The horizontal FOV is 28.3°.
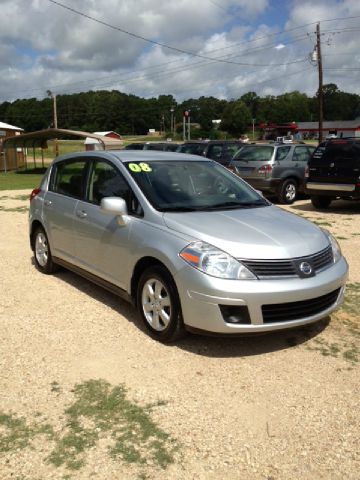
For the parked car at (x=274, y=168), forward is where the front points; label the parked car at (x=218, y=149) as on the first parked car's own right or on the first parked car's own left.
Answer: on the first parked car's own left

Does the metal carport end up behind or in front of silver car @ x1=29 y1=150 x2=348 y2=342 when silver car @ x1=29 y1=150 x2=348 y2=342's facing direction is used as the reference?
behind

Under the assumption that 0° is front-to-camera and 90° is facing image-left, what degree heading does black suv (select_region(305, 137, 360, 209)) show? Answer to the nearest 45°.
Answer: approximately 225°

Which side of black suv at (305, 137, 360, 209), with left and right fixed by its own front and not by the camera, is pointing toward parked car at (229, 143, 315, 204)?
left

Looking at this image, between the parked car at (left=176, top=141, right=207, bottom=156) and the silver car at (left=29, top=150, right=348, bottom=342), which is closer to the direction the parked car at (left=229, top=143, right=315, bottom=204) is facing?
the parked car

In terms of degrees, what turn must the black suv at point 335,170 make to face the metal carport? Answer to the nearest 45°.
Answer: approximately 90° to its left

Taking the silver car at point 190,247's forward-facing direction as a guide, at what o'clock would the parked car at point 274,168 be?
The parked car is roughly at 8 o'clock from the silver car.

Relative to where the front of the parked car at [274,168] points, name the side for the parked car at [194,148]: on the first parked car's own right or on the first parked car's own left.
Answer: on the first parked car's own left

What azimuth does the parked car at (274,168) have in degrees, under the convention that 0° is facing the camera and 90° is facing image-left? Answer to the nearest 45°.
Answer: approximately 225°

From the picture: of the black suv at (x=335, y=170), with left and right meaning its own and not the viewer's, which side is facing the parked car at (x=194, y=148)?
left
